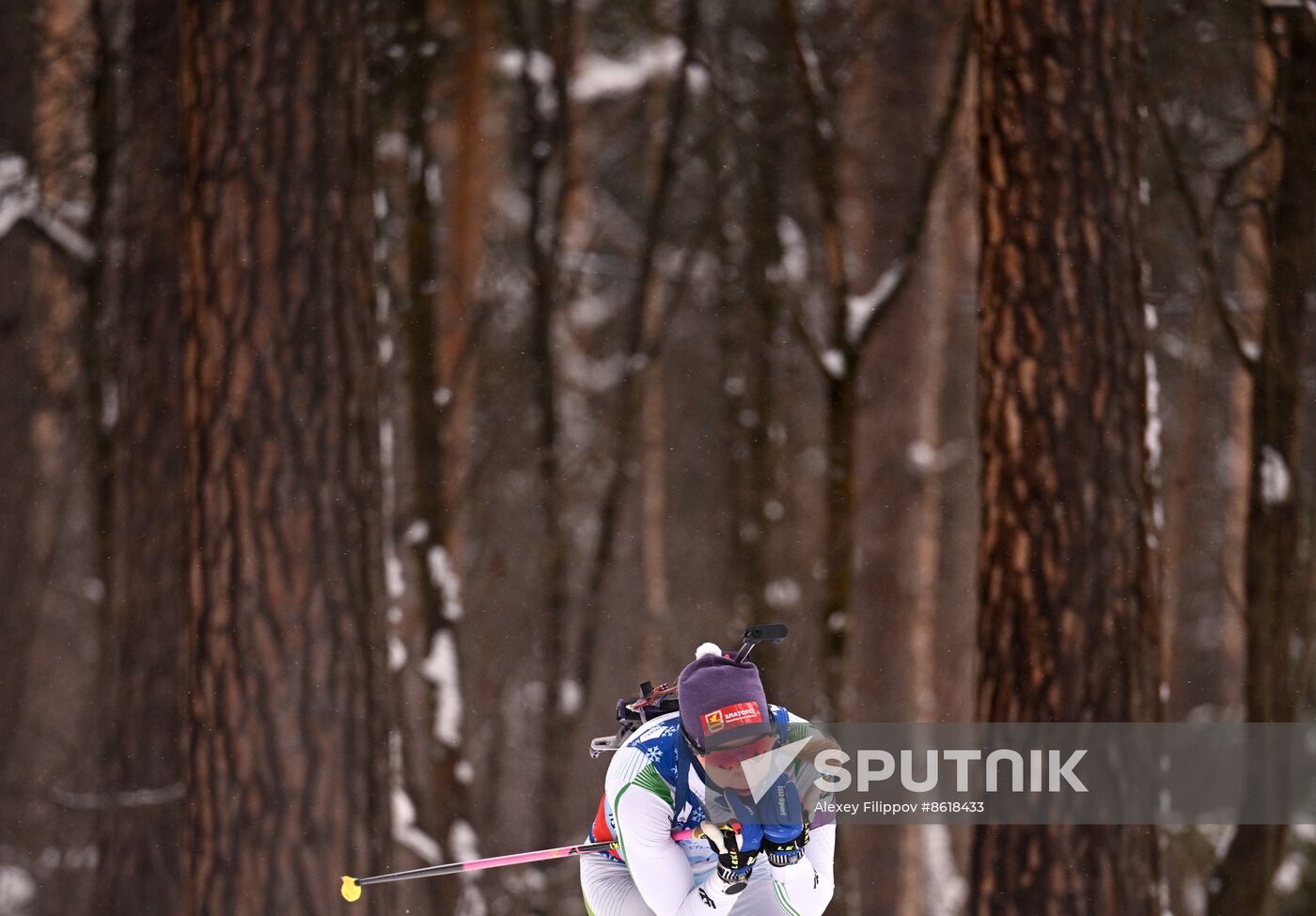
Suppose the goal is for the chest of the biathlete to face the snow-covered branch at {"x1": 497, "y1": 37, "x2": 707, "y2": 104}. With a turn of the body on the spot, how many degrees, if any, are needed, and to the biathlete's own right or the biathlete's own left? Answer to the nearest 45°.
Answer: approximately 135° to the biathlete's own left

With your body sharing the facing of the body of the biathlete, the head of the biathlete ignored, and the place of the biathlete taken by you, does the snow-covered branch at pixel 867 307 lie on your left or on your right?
on your left

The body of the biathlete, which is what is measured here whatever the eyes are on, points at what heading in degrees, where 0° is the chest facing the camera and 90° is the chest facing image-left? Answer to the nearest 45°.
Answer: approximately 315°

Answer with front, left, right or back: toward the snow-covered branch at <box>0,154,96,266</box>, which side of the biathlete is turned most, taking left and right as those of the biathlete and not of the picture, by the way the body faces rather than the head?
back

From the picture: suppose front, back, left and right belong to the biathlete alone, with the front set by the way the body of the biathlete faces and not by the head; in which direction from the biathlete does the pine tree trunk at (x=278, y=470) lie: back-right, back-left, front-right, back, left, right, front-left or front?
back
